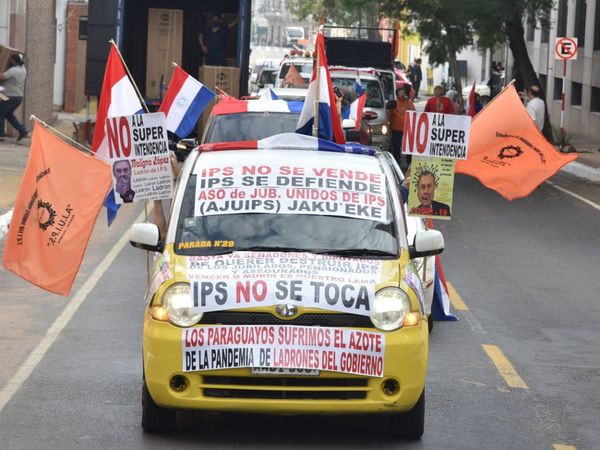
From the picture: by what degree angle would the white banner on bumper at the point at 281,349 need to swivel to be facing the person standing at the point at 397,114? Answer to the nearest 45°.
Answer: approximately 180°

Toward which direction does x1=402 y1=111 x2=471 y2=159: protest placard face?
toward the camera

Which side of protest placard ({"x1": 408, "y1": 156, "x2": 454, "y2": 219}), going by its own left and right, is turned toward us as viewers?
front

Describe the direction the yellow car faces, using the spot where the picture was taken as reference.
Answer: facing the viewer

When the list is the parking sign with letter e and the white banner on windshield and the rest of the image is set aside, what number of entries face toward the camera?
2

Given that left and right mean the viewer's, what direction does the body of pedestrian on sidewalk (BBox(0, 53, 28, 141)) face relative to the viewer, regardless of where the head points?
facing to the left of the viewer

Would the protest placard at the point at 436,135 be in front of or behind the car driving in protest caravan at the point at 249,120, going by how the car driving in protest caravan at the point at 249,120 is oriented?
in front

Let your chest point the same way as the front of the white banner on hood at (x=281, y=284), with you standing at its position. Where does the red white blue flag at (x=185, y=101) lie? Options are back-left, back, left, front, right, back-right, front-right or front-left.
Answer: back

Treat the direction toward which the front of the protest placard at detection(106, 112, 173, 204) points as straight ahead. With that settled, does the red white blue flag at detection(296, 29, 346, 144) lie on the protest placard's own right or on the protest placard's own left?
on the protest placard's own left

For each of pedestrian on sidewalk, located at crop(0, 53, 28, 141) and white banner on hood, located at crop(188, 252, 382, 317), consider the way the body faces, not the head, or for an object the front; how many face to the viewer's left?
1

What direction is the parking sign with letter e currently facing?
toward the camera

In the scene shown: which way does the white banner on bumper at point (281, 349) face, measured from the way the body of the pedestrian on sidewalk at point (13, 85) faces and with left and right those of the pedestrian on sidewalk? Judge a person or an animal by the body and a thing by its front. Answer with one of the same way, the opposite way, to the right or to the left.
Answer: to the left
